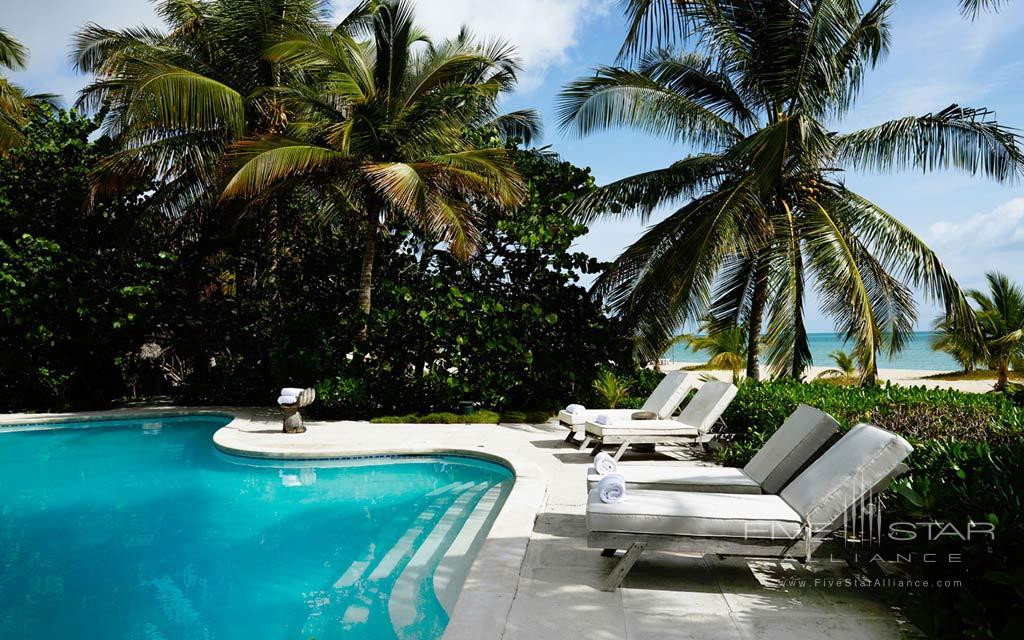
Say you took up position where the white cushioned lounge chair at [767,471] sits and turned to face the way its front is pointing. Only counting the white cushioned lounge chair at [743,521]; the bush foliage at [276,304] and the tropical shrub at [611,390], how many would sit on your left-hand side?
1

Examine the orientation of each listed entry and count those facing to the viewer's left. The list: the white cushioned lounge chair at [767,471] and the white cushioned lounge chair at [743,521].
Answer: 2

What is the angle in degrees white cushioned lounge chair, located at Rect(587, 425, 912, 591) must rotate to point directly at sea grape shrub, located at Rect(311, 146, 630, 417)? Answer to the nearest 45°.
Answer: approximately 45° to its right

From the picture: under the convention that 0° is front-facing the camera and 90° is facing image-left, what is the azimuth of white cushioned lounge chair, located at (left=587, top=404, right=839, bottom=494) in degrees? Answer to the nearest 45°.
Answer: approximately 90°

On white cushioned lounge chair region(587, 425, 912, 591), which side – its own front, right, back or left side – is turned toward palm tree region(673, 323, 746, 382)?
right

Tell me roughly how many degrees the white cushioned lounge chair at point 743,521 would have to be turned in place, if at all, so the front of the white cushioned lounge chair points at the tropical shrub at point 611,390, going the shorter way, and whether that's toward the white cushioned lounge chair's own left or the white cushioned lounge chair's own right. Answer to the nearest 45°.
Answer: approximately 90° to the white cushioned lounge chair's own right

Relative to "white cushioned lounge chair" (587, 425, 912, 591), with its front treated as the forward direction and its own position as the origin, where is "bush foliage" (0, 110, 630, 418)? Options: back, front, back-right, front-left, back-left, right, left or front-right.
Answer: front-right

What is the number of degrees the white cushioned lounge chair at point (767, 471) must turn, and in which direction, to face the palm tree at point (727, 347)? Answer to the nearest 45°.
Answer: approximately 90° to its right

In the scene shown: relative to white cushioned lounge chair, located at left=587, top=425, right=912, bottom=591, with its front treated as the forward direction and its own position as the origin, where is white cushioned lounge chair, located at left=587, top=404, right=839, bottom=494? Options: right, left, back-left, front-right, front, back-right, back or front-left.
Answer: right

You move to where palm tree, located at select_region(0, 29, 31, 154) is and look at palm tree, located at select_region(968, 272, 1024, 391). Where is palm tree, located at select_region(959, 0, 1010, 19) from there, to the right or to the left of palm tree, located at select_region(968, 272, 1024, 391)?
right

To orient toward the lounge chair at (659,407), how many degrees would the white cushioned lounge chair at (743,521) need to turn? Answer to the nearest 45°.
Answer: approximately 90° to its right

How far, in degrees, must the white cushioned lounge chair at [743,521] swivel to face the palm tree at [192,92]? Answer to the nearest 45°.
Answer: approximately 45° to its right

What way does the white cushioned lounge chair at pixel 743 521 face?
to the viewer's left

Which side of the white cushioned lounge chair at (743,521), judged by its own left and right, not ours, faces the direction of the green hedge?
back

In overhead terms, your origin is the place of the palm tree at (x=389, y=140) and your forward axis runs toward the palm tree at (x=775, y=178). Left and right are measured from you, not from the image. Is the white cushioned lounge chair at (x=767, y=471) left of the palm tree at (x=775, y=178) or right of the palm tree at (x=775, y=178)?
right
